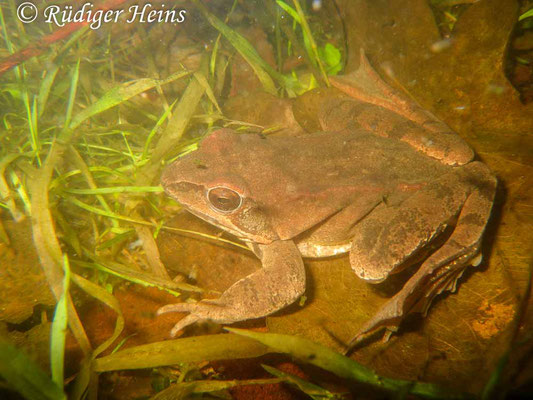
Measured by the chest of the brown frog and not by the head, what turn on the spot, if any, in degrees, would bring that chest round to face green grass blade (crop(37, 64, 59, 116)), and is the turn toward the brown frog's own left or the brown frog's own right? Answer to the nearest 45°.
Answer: approximately 45° to the brown frog's own right

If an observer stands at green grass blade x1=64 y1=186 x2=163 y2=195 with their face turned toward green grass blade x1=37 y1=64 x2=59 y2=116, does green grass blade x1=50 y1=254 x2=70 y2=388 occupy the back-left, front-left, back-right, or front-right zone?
back-left

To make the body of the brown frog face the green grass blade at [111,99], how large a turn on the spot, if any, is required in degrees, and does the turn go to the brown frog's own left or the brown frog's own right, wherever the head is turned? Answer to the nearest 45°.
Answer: approximately 45° to the brown frog's own right

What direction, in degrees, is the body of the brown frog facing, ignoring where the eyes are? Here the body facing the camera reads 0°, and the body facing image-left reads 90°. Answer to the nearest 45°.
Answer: approximately 90°

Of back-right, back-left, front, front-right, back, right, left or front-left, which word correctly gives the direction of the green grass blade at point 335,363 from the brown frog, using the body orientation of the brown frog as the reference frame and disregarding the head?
left

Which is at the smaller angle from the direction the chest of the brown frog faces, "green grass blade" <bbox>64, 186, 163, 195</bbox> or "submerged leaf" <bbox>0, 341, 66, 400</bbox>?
the green grass blade

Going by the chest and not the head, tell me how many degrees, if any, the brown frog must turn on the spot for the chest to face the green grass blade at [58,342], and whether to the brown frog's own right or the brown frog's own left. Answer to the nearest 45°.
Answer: approximately 45° to the brown frog's own left

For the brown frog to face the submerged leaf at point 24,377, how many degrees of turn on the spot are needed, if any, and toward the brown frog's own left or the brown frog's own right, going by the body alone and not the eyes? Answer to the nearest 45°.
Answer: approximately 45° to the brown frog's own left
